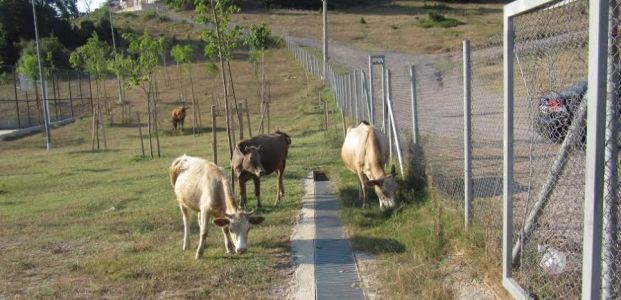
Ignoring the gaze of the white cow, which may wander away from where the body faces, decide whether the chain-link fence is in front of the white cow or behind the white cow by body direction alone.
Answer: in front

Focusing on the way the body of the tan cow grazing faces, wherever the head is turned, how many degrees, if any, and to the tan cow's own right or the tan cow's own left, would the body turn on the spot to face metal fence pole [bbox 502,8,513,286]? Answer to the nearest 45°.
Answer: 0° — it already faces it

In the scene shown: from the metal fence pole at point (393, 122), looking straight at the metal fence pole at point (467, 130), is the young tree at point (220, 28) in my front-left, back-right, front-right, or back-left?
back-right

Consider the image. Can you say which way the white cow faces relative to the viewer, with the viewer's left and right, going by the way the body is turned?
facing the viewer and to the right of the viewer

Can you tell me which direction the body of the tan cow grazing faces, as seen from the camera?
toward the camera

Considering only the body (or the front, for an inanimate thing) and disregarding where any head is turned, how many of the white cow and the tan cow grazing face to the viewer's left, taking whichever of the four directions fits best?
0

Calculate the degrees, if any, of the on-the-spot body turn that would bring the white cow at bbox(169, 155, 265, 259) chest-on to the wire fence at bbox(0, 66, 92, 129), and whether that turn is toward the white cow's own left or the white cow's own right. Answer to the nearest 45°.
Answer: approximately 135° to the white cow's own left

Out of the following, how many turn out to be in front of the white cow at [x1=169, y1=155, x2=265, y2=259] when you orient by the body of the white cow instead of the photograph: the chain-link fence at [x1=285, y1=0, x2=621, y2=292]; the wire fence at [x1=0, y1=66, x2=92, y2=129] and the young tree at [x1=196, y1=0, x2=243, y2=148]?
1

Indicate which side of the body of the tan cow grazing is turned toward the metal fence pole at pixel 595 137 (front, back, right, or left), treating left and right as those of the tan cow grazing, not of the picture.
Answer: front

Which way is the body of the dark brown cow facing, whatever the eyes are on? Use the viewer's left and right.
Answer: facing the viewer and to the left of the viewer
